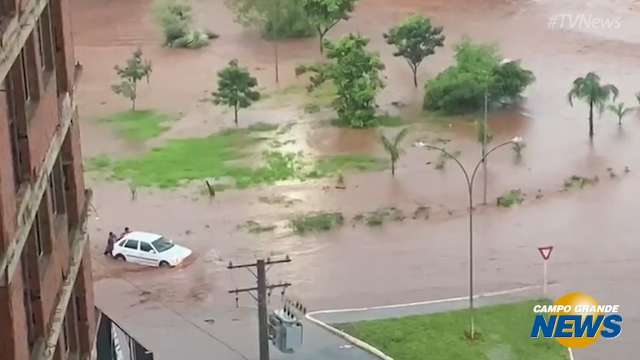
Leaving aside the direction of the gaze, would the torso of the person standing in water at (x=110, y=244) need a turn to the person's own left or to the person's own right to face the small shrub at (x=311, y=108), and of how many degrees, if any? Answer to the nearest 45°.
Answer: approximately 45° to the person's own left

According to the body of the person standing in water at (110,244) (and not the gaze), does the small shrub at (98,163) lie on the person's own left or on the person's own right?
on the person's own left

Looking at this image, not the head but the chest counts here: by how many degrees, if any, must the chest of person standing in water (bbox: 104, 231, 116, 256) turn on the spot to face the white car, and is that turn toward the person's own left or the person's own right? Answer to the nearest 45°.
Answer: approximately 45° to the person's own right

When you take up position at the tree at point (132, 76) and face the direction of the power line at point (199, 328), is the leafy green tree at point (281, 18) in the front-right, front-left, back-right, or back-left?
back-left

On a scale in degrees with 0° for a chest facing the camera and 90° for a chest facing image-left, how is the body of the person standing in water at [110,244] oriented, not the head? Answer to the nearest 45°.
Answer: approximately 270°

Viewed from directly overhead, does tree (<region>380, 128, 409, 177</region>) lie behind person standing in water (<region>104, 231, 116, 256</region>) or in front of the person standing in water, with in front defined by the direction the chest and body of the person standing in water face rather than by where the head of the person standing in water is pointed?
in front

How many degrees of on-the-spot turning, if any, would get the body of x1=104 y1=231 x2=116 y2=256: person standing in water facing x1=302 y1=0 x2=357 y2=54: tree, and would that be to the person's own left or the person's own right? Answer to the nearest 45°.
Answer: approximately 45° to the person's own left

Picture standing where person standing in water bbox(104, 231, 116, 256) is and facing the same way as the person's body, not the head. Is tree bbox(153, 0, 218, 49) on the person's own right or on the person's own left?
on the person's own left

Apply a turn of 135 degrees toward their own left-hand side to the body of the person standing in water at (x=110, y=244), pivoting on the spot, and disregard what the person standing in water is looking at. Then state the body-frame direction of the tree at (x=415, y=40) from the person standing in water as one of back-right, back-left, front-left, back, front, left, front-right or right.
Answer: right

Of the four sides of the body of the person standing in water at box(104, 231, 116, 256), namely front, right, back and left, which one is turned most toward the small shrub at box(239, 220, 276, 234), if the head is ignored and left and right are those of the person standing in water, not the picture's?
front

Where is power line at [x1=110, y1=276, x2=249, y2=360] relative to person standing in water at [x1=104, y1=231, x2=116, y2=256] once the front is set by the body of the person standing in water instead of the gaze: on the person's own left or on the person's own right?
on the person's own right

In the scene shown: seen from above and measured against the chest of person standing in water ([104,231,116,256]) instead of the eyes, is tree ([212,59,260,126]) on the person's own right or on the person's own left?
on the person's own left

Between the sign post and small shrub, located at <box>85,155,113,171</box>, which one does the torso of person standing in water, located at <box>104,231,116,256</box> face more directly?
the sign post

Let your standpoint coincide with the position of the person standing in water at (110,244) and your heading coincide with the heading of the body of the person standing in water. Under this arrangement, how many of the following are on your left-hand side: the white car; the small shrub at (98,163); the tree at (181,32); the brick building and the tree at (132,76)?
3
